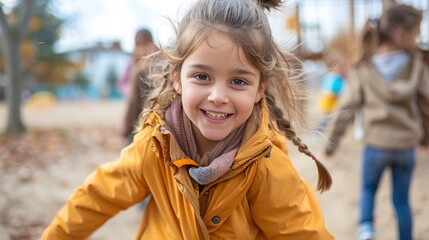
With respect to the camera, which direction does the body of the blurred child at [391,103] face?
away from the camera

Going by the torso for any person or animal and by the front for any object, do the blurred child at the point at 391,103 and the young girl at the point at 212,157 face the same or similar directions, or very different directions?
very different directions

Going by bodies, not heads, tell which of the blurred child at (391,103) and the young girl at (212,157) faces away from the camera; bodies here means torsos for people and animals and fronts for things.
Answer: the blurred child

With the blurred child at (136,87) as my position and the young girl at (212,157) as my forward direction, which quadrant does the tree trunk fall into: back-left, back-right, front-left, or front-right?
back-right

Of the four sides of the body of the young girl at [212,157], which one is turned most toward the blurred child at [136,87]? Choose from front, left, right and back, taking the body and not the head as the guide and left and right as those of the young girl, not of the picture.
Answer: back

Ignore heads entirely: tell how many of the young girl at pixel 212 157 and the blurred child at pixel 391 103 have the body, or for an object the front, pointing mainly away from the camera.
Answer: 1

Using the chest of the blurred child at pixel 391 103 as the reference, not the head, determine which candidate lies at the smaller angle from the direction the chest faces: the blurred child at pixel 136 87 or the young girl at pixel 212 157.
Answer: the blurred child

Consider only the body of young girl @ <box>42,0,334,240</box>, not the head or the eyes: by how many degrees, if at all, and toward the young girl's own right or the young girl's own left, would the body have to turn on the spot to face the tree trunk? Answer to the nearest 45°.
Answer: approximately 135° to the young girl's own right

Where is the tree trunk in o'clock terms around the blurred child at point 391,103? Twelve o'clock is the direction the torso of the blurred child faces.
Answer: The tree trunk is roughly at 10 o'clock from the blurred child.

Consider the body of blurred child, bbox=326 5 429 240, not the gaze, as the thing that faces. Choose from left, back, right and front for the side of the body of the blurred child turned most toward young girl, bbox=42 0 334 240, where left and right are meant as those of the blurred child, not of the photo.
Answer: back

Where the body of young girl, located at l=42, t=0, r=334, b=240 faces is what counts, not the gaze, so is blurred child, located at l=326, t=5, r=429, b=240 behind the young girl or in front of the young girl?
behind

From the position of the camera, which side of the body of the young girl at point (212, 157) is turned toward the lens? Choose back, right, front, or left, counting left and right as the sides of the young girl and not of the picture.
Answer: front
